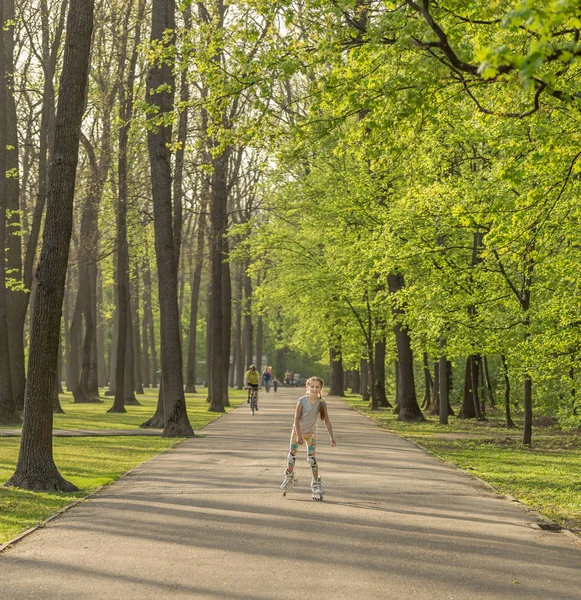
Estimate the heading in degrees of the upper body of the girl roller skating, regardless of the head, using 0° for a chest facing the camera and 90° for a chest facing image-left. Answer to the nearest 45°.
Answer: approximately 0°
